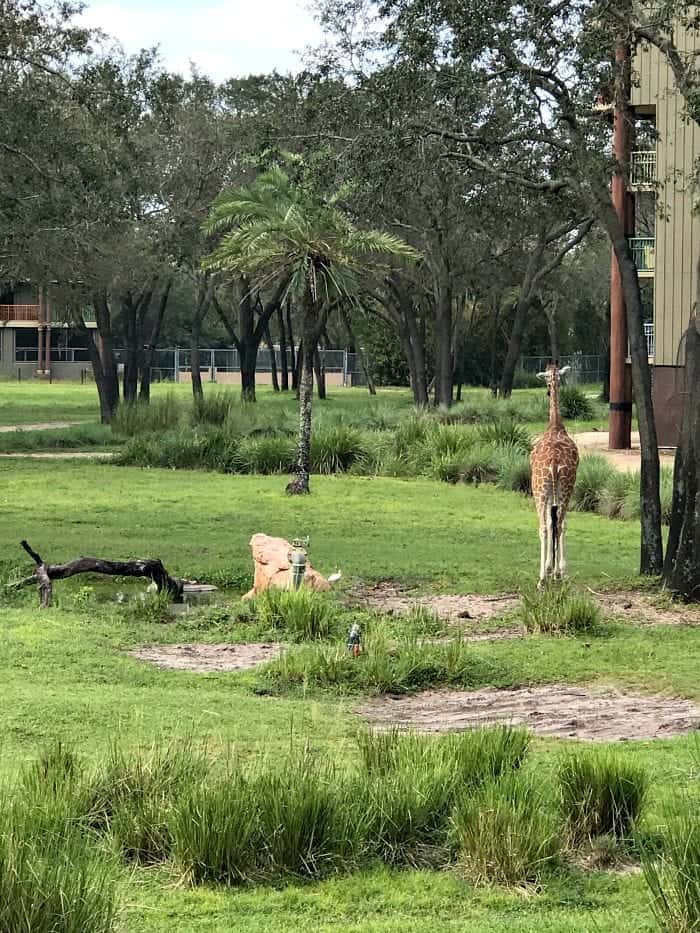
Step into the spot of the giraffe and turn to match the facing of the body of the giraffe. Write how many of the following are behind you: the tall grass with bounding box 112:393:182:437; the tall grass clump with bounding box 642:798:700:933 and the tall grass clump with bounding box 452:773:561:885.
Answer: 2

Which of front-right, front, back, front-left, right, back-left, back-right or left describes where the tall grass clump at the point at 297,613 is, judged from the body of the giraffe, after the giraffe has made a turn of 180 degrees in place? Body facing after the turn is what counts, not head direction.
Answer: front-right

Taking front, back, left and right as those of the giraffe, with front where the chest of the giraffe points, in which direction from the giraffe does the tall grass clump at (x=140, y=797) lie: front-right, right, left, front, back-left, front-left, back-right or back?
back

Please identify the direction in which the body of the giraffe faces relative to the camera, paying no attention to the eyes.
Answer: away from the camera

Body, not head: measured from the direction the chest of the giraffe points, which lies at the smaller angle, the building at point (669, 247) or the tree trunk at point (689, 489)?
the building

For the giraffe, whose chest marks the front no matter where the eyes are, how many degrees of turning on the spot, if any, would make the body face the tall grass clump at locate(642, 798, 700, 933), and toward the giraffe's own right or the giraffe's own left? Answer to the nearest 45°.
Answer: approximately 180°

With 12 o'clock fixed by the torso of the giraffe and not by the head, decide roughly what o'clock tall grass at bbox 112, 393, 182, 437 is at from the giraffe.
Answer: The tall grass is roughly at 11 o'clock from the giraffe.

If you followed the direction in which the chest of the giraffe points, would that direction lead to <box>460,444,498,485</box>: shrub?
yes

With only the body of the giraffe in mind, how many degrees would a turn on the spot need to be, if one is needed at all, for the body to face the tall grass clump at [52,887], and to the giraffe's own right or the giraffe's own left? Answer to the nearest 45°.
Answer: approximately 180°

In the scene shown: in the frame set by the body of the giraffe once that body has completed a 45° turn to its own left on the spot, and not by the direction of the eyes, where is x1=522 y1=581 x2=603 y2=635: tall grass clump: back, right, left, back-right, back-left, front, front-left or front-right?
back-left

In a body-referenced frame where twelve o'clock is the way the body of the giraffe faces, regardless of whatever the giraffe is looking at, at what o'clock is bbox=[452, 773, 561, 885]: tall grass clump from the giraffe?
The tall grass clump is roughly at 6 o'clock from the giraffe.
